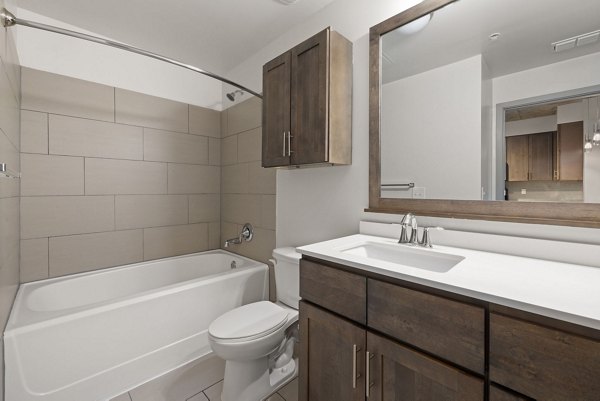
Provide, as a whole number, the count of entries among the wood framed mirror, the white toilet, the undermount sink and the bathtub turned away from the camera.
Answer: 0

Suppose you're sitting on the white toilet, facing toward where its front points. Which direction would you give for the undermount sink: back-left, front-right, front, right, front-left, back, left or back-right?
left

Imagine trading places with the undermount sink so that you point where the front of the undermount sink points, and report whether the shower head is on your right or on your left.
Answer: on your right

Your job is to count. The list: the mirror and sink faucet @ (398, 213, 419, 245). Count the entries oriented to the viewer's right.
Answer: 0

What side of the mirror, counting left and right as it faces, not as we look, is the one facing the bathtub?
front

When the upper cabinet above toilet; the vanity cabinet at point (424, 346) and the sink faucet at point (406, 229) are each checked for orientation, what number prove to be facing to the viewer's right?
0

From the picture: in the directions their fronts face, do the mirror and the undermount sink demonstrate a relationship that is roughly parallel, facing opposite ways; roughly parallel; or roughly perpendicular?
roughly parallel

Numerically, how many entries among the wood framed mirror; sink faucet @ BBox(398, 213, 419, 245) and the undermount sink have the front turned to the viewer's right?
0

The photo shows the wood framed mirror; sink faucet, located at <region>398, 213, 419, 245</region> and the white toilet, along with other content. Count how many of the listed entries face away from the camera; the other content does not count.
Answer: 0

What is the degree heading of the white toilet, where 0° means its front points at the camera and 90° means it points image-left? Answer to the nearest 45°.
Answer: approximately 45°

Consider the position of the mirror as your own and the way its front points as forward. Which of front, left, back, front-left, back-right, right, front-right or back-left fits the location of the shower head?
front-right

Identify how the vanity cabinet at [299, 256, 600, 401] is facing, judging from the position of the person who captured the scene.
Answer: facing the viewer and to the left of the viewer
